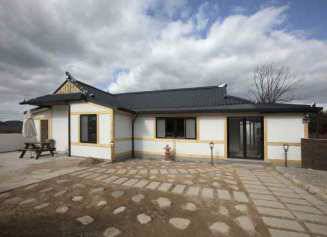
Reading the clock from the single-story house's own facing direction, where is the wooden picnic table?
The wooden picnic table is roughly at 3 o'clock from the single-story house.

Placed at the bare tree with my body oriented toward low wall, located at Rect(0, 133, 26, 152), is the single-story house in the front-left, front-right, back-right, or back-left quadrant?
front-left

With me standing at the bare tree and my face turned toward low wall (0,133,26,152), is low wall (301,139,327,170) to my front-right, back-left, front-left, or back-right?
front-left

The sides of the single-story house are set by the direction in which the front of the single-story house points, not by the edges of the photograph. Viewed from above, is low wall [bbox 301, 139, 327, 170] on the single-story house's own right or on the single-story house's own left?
on the single-story house's own left

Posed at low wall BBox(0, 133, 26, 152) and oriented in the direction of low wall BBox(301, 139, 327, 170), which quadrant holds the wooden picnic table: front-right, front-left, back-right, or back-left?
front-right

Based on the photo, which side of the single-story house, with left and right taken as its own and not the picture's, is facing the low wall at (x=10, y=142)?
right

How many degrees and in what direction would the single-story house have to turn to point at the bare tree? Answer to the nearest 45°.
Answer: approximately 135° to its left

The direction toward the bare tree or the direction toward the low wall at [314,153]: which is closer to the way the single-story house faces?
the low wall

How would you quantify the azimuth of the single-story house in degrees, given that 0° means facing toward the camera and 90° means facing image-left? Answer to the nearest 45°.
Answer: approximately 0°
